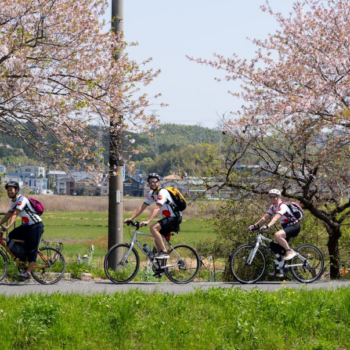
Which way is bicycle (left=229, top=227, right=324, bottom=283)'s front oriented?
to the viewer's left

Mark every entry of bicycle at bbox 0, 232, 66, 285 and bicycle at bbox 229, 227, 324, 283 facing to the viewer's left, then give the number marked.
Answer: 2

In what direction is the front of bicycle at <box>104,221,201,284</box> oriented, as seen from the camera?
facing to the left of the viewer

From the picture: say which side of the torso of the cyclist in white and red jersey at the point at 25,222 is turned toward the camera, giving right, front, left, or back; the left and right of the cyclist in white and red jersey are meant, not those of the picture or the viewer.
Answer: left

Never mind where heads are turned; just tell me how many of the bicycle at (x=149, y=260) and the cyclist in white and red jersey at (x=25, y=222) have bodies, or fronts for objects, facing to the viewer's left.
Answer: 2
